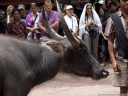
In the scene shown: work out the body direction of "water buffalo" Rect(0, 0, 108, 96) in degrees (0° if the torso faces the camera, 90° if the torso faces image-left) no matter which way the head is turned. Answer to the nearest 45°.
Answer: approximately 270°

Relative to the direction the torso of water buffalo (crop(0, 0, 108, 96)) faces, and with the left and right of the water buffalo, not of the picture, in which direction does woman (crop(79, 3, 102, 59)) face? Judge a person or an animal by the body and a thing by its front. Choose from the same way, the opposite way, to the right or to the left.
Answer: to the right

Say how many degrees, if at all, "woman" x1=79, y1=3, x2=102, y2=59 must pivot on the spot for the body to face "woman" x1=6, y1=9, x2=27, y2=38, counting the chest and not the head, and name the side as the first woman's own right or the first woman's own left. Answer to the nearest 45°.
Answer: approximately 45° to the first woman's own right

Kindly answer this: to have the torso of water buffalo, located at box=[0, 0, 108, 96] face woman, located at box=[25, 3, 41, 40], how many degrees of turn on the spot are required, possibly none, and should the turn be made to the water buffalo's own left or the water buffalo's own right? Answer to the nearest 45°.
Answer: approximately 90° to the water buffalo's own left

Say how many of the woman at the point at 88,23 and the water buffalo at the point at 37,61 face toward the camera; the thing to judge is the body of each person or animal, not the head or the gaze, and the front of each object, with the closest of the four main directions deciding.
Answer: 1

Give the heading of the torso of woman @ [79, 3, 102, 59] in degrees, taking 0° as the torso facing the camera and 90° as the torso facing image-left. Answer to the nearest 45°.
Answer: approximately 0°

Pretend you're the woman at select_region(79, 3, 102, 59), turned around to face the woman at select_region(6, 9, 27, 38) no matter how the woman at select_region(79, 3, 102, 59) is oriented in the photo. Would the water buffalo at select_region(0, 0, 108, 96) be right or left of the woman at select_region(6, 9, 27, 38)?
left

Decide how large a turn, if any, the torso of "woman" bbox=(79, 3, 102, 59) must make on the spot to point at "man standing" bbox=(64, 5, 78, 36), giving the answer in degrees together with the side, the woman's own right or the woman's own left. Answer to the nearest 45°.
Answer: approximately 45° to the woman's own right

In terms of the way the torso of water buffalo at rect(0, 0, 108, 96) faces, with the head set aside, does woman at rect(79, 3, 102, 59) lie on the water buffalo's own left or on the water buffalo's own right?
on the water buffalo's own left

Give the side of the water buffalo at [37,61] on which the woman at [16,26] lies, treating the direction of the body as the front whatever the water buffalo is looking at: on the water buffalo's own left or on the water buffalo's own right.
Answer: on the water buffalo's own left
